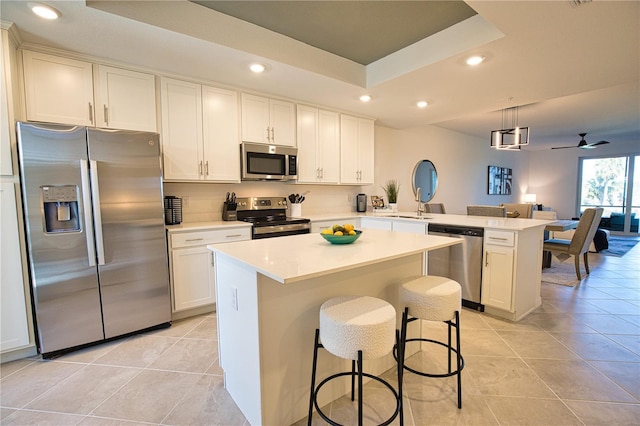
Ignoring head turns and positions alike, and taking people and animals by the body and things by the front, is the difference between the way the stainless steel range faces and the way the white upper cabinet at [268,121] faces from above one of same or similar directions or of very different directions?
same or similar directions

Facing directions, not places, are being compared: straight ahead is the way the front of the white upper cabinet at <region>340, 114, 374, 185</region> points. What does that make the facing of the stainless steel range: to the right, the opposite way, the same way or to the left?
the same way

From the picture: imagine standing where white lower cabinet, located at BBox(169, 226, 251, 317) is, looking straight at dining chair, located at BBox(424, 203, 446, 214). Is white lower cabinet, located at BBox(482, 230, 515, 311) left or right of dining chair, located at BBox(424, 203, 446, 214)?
right

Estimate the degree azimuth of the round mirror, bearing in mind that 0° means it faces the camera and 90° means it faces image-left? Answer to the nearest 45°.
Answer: approximately 315°

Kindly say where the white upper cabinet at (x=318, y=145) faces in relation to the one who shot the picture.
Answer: facing the viewer and to the right of the viewer

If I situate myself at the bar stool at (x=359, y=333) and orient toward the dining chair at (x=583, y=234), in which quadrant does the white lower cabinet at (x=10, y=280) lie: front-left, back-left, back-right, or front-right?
back-left

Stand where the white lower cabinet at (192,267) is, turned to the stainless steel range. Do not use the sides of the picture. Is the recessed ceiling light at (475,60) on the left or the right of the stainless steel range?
right

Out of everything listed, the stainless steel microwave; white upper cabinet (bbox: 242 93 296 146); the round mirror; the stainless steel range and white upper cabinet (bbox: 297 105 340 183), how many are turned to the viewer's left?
0

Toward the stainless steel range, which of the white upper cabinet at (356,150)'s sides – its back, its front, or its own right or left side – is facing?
right

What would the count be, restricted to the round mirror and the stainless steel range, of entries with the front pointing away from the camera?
0

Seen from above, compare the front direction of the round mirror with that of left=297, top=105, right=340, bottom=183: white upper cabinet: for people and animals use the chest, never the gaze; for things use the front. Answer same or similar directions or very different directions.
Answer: same or similar directions

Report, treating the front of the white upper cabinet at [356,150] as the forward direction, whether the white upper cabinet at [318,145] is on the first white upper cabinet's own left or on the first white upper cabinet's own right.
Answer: on the first white upper cabinet's own right

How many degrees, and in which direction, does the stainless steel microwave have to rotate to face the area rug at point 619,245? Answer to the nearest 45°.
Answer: approximately 45° to its left
